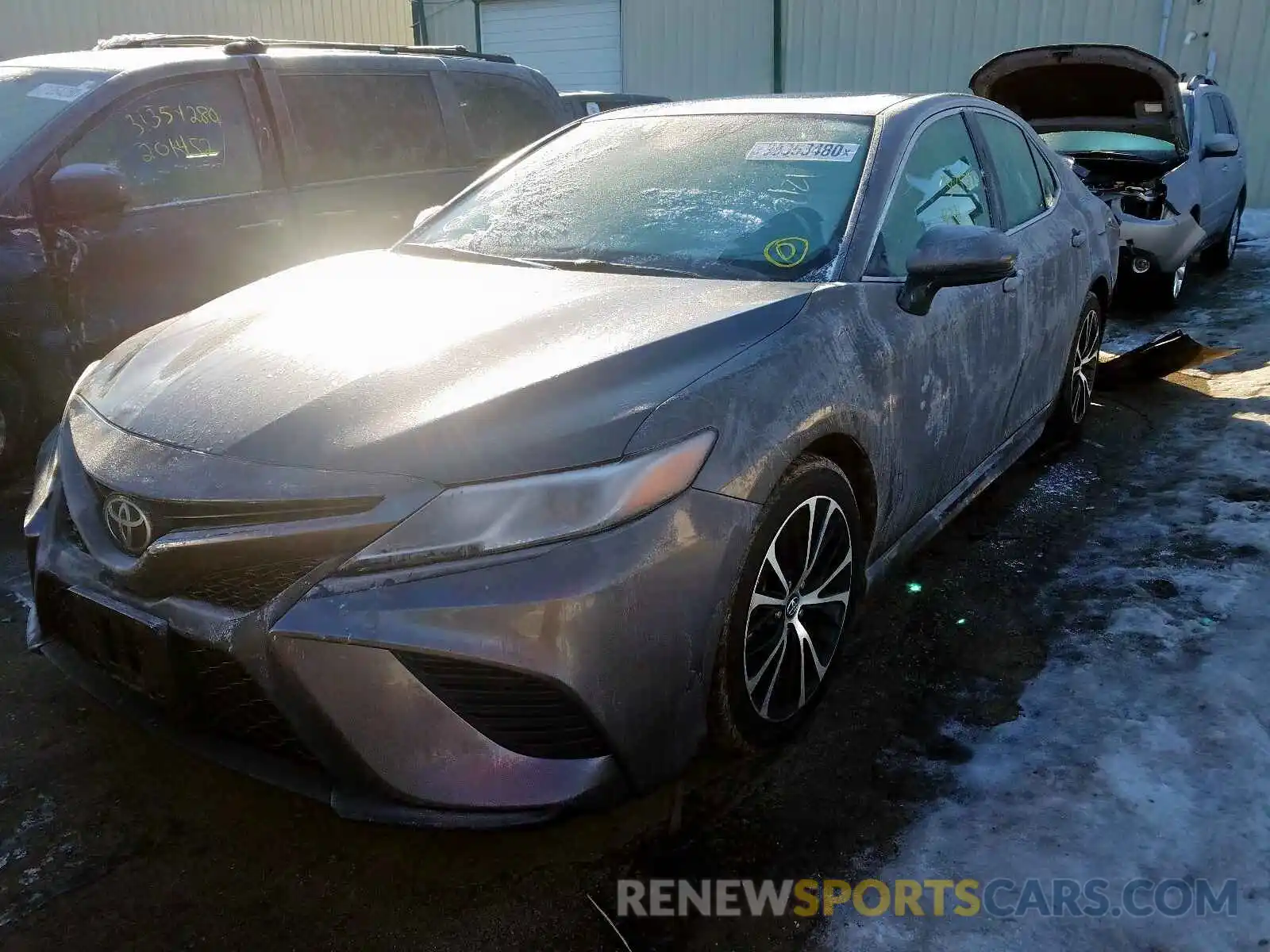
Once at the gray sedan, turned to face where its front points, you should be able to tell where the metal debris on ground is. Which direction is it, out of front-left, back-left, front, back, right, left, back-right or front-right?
back

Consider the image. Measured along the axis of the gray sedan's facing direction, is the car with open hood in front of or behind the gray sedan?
behind

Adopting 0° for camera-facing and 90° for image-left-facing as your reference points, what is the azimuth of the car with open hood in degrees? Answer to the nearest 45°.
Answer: approximately 45°

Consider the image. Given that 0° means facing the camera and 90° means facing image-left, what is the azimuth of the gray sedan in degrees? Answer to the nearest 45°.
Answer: approximately 45°

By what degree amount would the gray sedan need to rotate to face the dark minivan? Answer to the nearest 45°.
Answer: approximately 90° to its right
